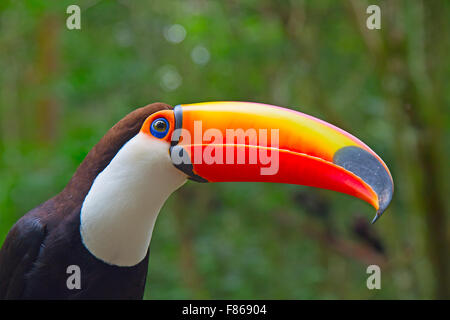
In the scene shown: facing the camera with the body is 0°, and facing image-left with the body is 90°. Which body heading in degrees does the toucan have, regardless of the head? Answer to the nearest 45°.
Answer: approximately 270°
